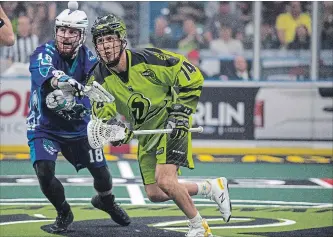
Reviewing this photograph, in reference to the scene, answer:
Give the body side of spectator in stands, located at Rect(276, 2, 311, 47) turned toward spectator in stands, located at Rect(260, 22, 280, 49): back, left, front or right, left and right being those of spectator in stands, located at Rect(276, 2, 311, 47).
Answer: right

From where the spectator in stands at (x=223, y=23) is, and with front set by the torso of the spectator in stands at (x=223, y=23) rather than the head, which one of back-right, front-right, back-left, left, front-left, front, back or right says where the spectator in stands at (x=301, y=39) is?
left

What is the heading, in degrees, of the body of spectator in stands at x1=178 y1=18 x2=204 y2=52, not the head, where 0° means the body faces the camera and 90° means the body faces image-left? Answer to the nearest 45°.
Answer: approximately 0°

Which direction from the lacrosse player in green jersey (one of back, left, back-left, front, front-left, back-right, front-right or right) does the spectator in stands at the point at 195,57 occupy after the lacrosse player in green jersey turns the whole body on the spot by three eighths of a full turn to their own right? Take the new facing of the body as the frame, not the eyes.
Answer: front

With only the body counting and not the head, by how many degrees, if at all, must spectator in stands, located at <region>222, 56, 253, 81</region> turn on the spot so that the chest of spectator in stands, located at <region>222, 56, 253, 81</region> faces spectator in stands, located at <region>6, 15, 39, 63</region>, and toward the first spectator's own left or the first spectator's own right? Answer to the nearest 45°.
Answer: approximately 90° to the first spectator's own right

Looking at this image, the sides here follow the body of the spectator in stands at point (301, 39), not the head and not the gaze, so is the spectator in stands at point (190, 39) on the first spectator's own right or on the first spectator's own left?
on the first spectator's own right

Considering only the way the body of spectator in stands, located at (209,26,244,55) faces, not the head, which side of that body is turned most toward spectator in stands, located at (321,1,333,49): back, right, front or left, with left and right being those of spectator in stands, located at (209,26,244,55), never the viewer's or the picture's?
left

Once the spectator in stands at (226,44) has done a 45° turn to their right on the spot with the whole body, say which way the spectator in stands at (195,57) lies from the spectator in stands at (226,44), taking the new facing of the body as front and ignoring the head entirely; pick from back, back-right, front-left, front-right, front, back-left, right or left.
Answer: front-right

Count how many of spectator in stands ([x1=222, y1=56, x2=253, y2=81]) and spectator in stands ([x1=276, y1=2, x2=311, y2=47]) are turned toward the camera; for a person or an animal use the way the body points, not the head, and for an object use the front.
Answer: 2

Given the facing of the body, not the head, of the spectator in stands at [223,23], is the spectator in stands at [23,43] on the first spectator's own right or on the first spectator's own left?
on the first spectator's own right

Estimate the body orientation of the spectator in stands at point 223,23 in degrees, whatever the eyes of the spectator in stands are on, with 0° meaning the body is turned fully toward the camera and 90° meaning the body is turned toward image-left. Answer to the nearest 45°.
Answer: approximately 0°
